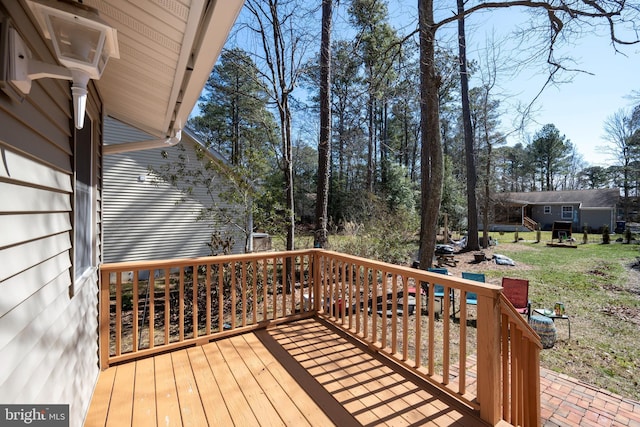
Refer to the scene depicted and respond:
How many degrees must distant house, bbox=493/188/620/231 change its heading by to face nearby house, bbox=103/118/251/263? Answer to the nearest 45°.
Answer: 0° — it already faces it

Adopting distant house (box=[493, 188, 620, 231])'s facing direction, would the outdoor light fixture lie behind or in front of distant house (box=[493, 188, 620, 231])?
in front

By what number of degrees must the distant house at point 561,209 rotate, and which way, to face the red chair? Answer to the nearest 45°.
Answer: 0° — it already faces it

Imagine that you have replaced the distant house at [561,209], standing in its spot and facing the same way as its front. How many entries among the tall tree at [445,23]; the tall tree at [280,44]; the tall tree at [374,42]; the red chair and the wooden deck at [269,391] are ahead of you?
5

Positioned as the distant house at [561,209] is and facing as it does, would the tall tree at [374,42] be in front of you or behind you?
in front

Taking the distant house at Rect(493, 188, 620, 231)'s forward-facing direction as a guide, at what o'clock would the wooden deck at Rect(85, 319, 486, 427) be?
The wooden deck is roughly at 12 o'clock from the distant house.
